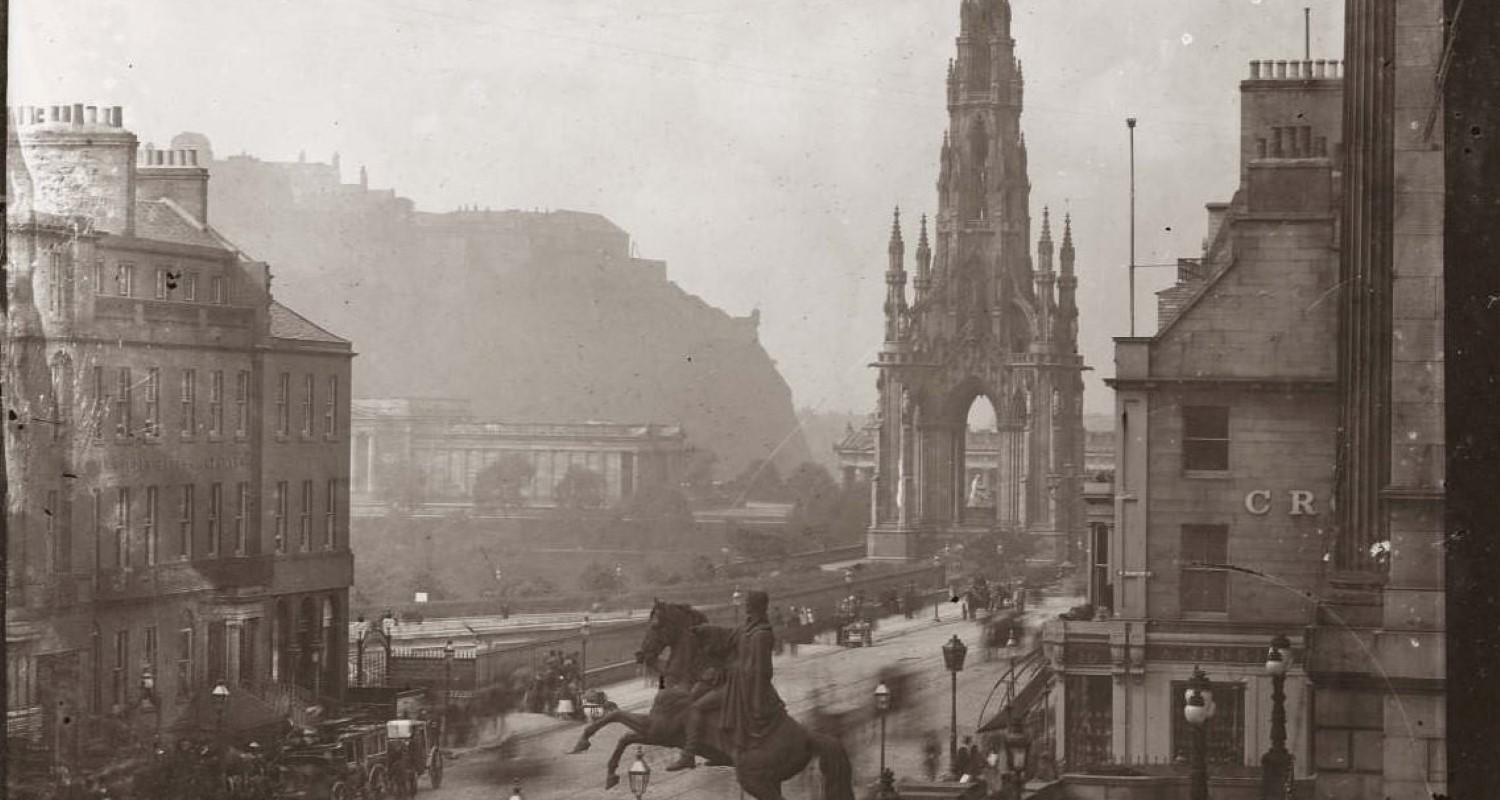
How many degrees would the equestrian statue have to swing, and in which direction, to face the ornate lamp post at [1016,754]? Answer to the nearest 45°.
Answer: approximately 180°

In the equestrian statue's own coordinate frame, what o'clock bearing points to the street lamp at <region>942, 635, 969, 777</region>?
The street lamp is roughly at 5 o'clock from the equestrian statue.

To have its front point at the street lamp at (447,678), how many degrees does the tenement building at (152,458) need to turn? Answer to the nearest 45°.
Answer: approximately 45° to its left

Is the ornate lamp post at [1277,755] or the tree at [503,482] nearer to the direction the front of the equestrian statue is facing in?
the tree

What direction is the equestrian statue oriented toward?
to the viewer's left

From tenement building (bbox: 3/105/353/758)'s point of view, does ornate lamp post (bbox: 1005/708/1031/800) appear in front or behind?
in front

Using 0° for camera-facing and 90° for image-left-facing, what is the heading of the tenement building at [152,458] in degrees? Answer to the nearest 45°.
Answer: approximately 315°

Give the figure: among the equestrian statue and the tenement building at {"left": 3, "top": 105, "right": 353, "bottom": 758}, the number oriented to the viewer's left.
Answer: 1

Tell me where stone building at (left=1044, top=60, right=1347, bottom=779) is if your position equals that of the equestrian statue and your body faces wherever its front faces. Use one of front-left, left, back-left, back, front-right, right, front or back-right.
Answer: back

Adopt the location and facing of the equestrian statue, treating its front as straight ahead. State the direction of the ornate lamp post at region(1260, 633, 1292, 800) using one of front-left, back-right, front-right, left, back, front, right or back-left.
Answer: back

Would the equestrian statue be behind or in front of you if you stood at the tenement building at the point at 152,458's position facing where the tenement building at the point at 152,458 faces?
in front
